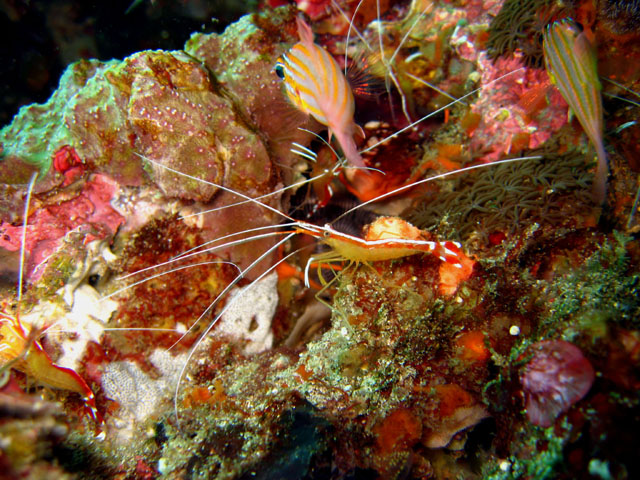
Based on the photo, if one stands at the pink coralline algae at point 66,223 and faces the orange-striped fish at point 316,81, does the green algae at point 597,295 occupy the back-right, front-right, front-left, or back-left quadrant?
front-right

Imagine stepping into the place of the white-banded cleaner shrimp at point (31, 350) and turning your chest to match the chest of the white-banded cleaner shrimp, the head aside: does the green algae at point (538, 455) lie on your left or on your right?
on your left

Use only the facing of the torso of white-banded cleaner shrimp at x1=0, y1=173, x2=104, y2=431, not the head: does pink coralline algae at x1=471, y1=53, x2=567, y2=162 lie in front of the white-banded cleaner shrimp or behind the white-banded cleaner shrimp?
behind

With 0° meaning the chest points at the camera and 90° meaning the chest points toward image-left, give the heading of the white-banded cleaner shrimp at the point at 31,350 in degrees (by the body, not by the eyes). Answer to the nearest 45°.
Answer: approximately 90°

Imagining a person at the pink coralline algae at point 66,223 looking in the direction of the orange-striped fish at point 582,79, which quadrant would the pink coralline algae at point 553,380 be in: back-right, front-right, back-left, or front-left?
front-right

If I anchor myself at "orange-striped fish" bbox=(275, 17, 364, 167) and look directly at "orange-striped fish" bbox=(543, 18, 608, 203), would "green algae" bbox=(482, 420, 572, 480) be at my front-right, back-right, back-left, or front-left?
front-right
